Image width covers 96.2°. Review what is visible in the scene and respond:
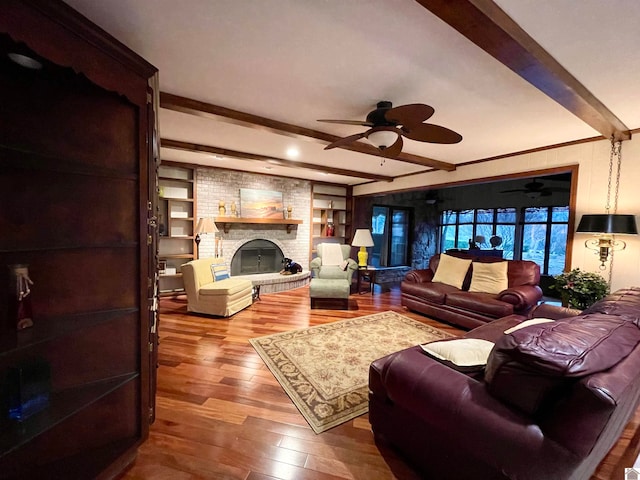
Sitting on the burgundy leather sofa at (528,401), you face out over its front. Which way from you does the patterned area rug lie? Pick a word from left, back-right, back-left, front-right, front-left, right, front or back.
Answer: front

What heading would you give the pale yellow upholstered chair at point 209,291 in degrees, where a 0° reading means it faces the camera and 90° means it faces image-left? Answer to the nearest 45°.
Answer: approximately 315°

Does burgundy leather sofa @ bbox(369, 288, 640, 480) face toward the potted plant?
no

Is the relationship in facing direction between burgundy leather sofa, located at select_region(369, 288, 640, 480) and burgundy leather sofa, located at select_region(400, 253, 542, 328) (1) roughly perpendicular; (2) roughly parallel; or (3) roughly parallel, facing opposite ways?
roughly perpendicular

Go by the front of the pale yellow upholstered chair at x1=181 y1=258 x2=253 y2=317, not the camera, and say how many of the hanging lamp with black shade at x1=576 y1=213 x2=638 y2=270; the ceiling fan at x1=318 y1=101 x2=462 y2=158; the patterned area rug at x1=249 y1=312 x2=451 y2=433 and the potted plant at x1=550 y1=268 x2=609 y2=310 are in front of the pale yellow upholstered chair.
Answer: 4

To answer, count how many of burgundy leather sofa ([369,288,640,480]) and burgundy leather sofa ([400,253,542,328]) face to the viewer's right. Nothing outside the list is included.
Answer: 0

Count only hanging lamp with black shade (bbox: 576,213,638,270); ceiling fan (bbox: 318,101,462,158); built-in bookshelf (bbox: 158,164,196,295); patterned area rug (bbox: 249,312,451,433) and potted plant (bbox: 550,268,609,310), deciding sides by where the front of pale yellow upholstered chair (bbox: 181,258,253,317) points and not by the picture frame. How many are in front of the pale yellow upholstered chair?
4

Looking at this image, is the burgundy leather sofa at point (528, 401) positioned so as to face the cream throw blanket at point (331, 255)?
yes

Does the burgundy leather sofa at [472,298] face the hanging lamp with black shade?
no

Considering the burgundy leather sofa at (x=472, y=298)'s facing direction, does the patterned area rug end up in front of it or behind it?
in front

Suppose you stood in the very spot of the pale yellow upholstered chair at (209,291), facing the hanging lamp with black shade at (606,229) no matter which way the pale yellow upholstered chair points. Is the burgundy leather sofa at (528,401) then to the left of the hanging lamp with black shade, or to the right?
right

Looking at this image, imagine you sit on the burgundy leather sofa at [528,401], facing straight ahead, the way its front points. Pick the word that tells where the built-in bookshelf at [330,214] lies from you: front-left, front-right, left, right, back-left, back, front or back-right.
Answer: front

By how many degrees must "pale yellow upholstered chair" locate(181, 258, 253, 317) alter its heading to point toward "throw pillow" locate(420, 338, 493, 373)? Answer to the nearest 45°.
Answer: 0° — it already faces it

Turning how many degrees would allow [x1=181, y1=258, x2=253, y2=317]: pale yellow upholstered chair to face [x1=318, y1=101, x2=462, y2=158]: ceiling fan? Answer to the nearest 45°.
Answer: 0° — it already faces it

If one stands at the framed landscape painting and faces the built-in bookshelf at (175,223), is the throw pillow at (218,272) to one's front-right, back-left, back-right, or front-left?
front-left

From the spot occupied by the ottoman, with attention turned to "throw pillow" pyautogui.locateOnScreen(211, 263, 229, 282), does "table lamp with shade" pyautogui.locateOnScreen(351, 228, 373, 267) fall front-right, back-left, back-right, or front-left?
back-right

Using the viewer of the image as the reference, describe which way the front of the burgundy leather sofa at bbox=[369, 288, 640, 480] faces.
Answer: facing away from the viewer and to the left of the viewer

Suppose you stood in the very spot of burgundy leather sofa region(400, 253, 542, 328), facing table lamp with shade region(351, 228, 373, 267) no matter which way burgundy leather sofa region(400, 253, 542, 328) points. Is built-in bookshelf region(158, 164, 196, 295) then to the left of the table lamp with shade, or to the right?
left

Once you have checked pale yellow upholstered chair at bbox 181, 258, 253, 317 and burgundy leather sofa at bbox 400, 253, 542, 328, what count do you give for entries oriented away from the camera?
0

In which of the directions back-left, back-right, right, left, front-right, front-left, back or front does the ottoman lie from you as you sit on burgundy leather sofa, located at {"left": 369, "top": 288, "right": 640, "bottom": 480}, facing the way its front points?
front

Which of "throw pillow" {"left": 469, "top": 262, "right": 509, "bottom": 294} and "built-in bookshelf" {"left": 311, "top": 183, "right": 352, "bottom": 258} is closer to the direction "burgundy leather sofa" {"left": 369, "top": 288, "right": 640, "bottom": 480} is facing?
the built-in bookshelf
